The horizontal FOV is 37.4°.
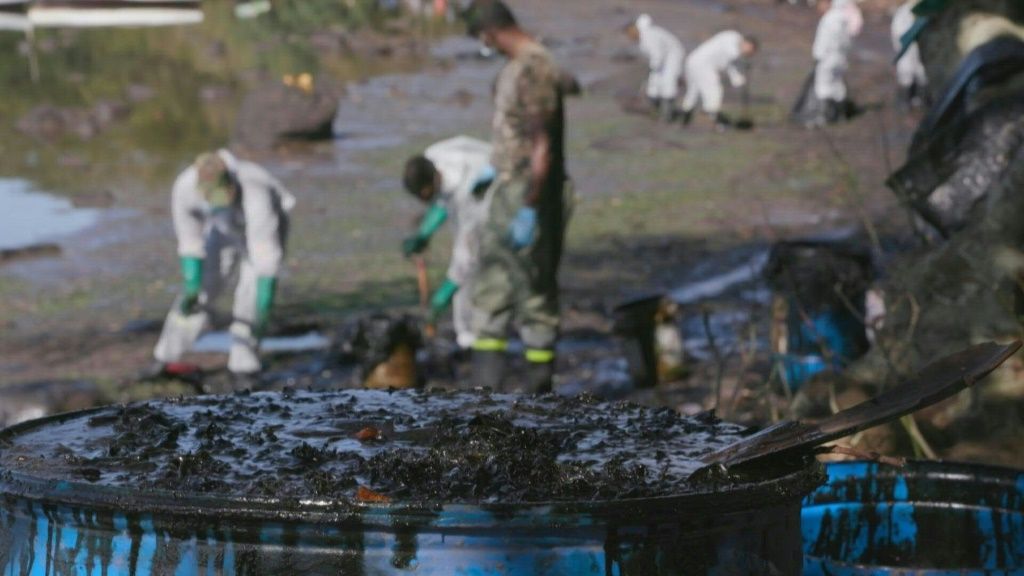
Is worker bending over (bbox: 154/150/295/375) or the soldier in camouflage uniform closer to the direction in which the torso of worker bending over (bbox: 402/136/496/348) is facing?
the worker bending over

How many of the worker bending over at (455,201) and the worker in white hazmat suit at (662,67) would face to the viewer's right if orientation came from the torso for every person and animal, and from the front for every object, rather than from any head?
0

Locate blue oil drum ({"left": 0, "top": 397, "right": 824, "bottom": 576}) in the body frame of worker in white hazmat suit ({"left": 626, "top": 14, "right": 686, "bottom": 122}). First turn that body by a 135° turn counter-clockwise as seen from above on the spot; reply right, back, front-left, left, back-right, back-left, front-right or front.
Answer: front-right

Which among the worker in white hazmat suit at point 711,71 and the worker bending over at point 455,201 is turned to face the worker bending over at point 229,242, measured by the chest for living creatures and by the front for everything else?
the worker bending over at point 455,201

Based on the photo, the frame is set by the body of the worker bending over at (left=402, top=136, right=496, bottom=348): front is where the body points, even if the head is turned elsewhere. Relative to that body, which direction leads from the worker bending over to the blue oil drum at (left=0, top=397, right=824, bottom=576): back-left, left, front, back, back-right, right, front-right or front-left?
left

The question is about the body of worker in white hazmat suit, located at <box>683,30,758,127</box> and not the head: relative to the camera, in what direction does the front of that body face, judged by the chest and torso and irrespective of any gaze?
to the viewer's right

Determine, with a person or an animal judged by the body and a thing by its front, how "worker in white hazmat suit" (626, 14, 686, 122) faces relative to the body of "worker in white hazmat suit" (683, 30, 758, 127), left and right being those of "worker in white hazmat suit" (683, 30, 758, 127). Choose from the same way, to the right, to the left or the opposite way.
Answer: the opposite way

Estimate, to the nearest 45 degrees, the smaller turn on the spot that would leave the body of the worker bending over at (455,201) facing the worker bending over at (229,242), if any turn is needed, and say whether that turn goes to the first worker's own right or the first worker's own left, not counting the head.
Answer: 0° — they already face them

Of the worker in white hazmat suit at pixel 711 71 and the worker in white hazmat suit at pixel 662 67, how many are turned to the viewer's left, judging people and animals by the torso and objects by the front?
1

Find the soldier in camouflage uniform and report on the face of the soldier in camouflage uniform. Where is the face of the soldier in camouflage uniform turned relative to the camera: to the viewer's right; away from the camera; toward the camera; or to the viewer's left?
to the viewer's left

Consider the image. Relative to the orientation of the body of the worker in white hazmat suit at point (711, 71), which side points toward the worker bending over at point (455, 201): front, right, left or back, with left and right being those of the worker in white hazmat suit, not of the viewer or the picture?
right

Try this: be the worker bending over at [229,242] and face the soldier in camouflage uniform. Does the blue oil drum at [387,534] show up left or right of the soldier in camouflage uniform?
right

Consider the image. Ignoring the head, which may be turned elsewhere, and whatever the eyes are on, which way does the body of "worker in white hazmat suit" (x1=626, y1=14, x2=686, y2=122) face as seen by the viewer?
to the viewer's left

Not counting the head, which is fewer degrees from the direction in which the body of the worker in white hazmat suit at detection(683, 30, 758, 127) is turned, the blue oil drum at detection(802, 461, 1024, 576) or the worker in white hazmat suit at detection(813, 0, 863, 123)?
the worker in white hazmat suit

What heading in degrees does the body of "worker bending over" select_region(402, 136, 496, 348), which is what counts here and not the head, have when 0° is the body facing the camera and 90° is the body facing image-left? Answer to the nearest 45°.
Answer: approximately 90°
